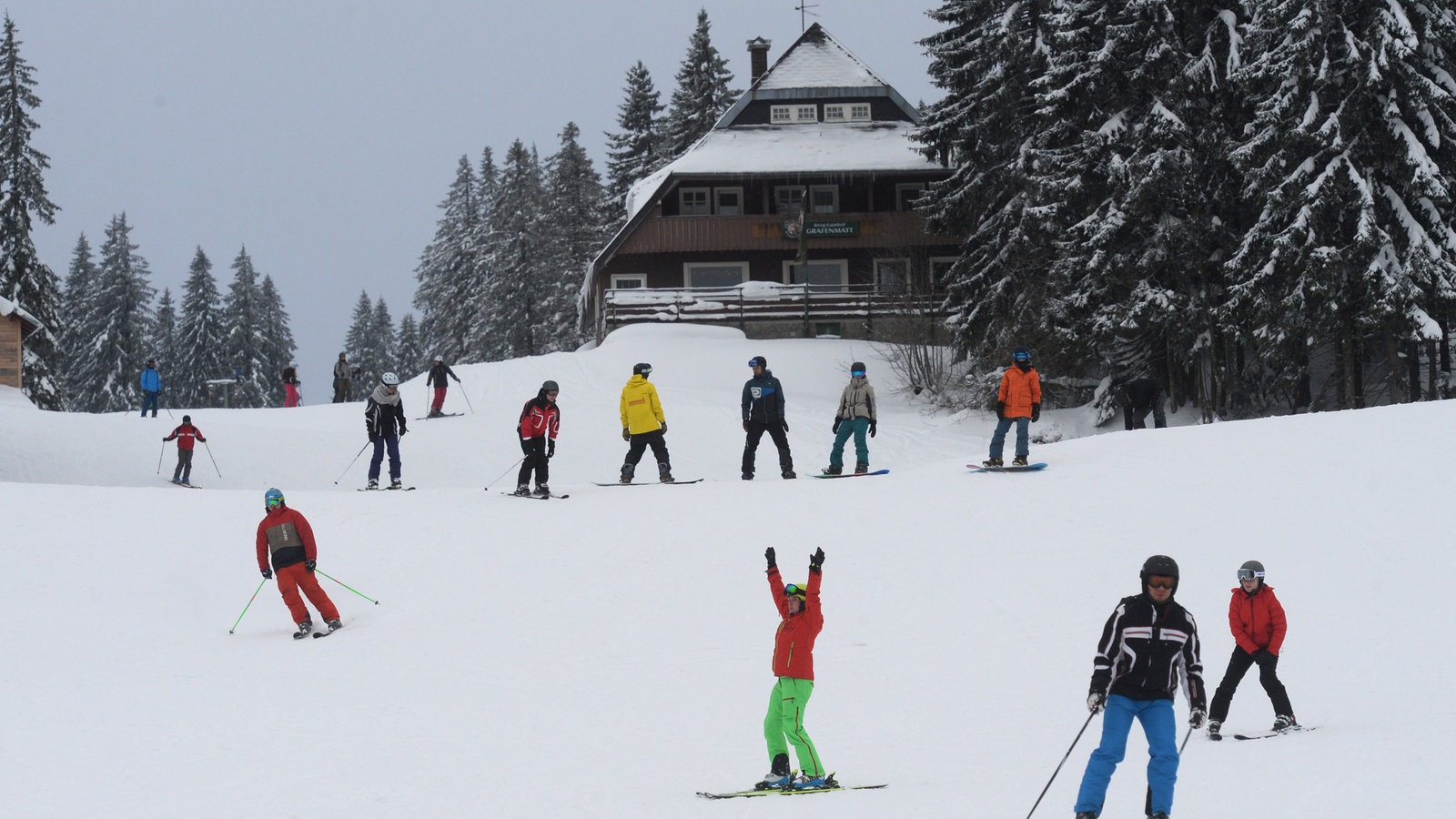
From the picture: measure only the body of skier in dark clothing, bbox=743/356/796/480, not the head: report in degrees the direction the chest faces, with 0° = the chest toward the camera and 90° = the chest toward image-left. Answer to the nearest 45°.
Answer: approximately 0°

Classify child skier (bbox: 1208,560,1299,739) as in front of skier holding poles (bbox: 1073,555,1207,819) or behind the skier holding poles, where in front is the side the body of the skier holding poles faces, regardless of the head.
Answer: behind

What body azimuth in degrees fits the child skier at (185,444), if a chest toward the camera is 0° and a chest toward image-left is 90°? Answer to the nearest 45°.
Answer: approximately 0°

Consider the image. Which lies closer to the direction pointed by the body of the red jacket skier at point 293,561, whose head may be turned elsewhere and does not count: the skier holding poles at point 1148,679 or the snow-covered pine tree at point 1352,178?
the skier holding poles

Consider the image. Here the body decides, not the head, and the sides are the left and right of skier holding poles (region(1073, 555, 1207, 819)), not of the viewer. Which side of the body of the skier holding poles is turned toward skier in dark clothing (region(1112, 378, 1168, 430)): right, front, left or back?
back

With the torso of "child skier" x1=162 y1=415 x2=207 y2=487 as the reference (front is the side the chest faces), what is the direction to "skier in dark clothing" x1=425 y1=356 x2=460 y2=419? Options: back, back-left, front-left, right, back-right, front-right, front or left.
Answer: back-left

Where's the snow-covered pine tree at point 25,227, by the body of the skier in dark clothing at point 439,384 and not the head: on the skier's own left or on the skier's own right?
on the skier's own right

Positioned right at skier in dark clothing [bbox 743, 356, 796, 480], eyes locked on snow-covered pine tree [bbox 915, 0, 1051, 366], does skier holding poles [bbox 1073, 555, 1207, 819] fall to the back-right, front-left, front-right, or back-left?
back-right

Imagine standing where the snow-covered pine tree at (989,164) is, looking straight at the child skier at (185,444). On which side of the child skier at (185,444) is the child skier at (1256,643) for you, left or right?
left

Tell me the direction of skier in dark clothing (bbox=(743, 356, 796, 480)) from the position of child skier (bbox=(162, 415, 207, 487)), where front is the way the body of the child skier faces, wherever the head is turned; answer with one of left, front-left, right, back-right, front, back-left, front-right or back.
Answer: front-left

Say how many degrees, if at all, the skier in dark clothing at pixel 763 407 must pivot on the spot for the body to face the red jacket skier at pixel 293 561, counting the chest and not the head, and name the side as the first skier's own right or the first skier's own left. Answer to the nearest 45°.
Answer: approximately 45° to the first skier's own right
